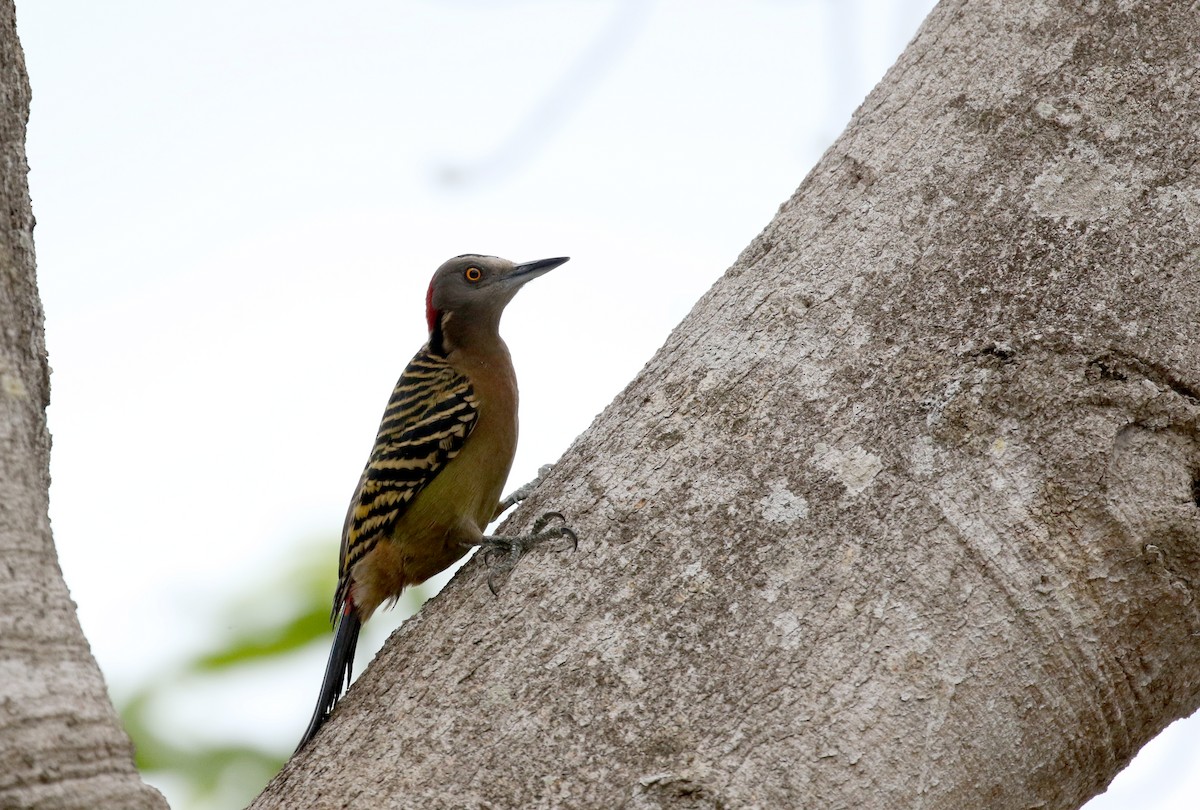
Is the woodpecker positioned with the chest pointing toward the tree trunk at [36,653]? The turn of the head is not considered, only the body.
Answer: no

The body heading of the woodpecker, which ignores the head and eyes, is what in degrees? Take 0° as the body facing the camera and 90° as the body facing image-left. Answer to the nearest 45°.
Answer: approximately 270°
